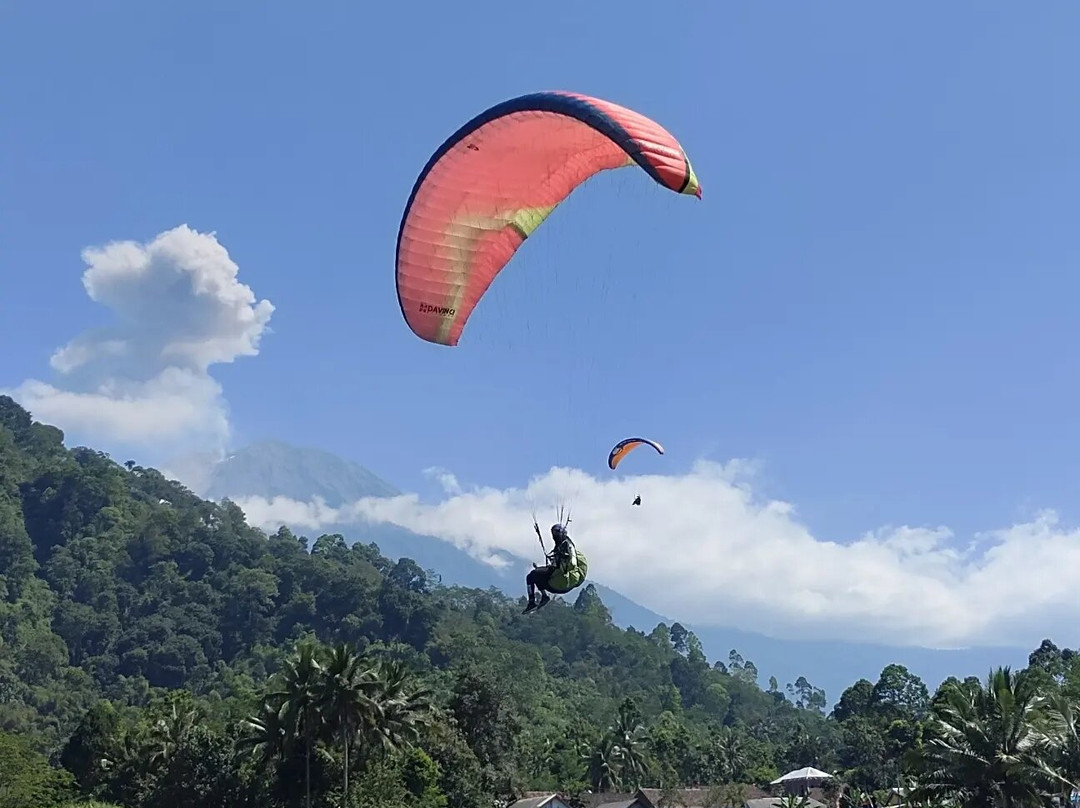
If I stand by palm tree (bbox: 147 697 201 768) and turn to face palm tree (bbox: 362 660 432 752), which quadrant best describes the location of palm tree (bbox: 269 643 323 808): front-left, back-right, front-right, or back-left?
front-right

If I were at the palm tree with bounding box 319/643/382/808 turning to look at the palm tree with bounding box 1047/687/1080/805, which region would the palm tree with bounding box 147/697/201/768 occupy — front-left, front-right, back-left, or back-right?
back-left

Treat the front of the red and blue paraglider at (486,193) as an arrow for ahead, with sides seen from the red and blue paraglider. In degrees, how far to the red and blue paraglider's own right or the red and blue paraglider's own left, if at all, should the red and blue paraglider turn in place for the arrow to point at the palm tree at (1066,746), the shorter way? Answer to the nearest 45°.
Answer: approximately 180°

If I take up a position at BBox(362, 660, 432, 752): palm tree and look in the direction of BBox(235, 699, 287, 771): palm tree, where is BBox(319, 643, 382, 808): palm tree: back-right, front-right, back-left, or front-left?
front-left
